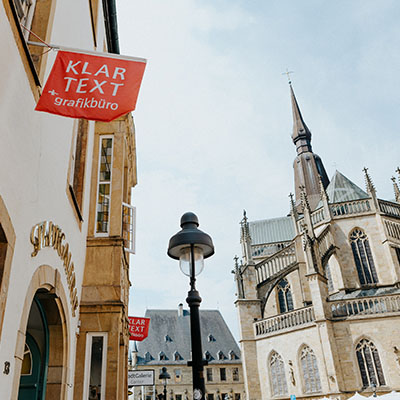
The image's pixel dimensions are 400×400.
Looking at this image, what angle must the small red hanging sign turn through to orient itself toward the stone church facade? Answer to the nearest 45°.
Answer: approximately 135° to its left

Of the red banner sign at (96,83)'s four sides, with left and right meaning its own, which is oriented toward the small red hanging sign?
back

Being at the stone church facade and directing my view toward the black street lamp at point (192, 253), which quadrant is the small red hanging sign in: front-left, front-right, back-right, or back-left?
front-right

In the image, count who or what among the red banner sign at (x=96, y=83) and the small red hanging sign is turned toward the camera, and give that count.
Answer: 2

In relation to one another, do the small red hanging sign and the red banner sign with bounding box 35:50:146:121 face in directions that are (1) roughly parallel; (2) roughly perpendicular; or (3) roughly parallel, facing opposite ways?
roughly parallel

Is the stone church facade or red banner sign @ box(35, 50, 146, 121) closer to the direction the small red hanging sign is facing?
the red banner sign

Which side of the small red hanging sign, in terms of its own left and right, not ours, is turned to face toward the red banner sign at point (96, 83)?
front

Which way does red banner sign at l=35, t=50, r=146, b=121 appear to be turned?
toward the camera

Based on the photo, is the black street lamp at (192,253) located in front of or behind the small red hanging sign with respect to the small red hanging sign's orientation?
in front

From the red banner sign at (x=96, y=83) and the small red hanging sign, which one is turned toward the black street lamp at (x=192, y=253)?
the small red hanging sign
